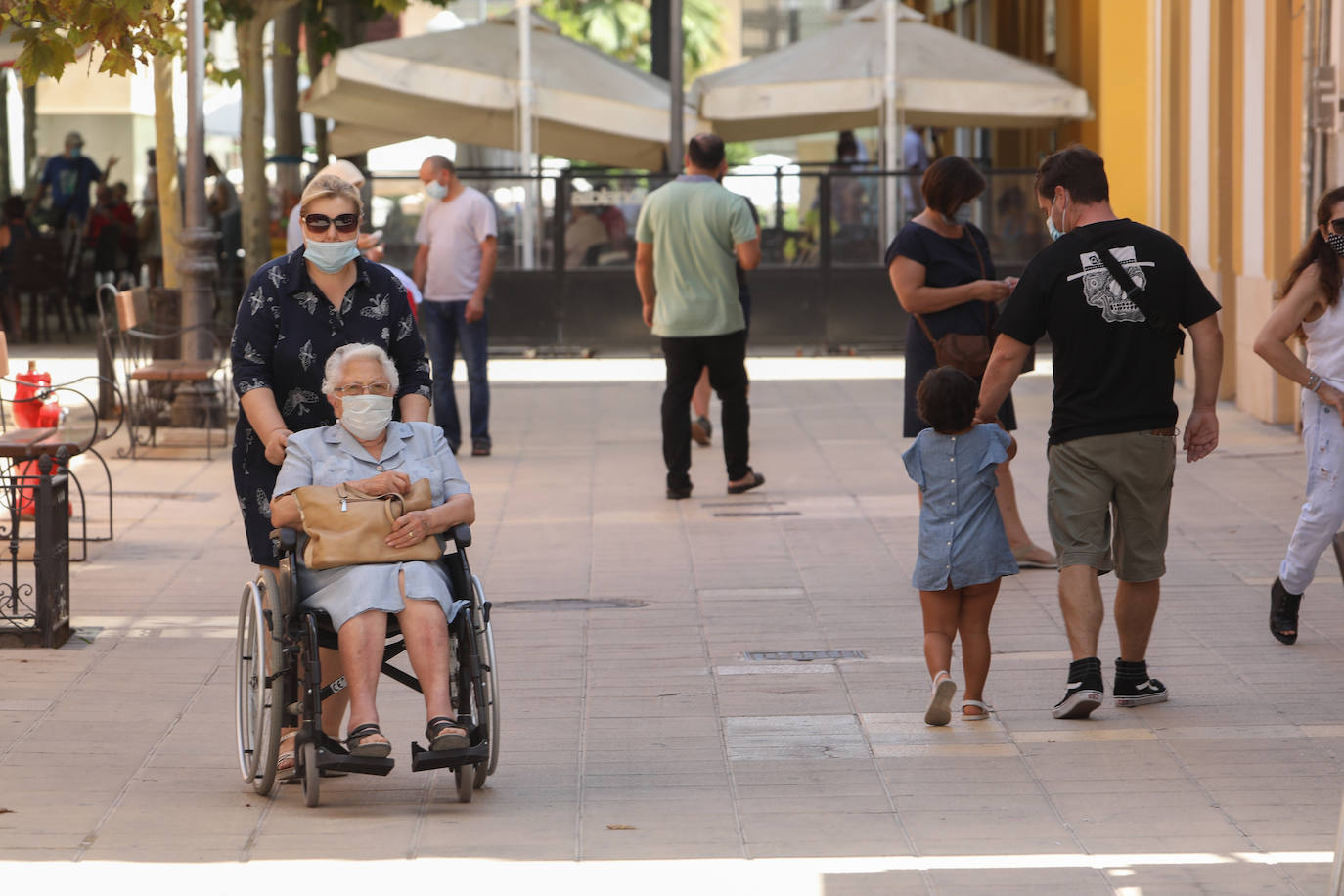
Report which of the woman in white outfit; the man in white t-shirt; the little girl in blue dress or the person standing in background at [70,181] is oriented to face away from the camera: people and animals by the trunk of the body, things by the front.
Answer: the little girl in blue dress

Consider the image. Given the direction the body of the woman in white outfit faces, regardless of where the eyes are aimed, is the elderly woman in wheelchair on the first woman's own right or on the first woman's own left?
on the first woman's own right

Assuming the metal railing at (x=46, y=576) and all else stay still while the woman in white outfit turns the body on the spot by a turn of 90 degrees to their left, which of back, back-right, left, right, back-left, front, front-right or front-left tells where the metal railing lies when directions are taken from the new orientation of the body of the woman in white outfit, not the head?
back-left

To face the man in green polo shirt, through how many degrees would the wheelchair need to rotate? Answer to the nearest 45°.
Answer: approximately 180°

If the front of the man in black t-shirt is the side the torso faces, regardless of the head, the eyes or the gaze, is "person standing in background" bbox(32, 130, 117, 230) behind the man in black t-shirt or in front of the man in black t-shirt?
in front

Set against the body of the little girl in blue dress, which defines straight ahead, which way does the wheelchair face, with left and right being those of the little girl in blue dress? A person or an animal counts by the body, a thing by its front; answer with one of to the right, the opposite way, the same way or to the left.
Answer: the opposite way

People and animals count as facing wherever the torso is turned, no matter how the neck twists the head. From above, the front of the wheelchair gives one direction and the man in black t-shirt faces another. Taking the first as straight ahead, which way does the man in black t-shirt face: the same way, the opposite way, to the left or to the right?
the opposite way

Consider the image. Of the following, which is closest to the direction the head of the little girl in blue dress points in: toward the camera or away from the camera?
away from the camera

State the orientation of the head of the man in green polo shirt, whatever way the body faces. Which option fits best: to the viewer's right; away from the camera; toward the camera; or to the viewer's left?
away from the camera

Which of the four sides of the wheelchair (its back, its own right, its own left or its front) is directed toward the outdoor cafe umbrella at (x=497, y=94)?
back

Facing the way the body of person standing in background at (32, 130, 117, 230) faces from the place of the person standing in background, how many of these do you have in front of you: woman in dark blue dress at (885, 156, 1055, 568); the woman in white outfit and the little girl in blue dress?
3

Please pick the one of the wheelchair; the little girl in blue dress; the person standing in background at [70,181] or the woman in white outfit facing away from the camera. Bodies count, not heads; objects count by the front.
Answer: the little girl in blue dress

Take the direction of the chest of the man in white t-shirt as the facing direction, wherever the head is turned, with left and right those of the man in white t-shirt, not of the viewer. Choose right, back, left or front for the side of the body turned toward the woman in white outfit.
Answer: left

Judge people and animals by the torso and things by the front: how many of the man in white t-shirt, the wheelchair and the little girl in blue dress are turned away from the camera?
1

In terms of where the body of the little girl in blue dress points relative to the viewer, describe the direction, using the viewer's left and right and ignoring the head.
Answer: facing away from the viewer

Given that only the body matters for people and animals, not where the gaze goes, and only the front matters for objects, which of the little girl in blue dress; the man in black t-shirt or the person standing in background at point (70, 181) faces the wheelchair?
the person standing in background

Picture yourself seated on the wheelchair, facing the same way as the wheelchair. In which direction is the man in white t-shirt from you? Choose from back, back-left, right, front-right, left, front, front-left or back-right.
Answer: back

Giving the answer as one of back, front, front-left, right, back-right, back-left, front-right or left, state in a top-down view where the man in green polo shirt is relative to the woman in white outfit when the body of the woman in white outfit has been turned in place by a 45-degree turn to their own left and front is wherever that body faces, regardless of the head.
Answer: back-left
